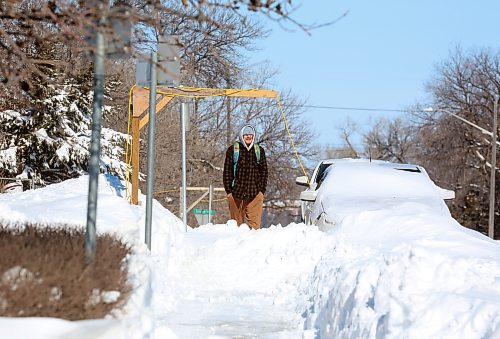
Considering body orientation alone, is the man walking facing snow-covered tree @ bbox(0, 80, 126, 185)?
no

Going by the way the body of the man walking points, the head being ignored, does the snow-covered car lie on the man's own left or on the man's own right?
on the man's own left

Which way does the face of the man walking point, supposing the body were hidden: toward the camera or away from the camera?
toward the camera

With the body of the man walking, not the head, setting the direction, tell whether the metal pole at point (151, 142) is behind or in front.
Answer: in front

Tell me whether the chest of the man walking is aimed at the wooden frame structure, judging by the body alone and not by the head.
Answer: no

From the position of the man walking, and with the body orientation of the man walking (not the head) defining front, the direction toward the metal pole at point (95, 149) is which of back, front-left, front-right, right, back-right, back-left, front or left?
front

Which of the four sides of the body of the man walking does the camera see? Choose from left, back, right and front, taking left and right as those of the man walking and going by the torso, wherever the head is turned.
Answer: front

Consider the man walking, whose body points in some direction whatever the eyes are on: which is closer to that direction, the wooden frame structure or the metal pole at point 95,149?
the metal pole

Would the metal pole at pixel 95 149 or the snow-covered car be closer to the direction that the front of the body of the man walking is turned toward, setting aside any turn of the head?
the metal pole
